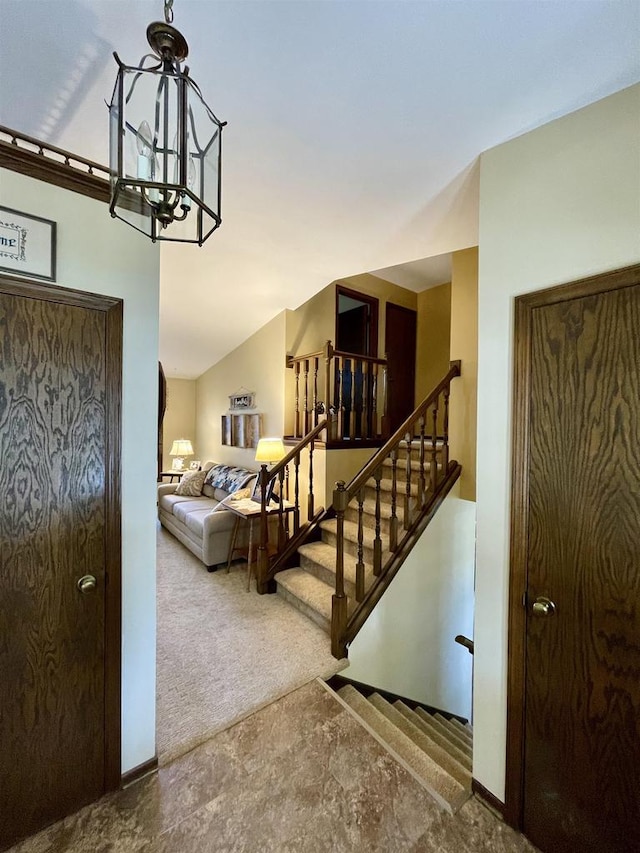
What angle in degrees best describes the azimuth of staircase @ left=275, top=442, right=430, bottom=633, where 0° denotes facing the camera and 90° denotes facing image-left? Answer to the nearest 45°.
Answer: approximately 45°

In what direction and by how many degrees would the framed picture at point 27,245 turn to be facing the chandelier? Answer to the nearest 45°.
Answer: approximately 45° to its right

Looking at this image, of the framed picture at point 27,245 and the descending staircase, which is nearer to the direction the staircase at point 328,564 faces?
the framed picture

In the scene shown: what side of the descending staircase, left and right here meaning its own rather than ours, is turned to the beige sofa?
left

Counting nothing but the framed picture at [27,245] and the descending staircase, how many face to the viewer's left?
0

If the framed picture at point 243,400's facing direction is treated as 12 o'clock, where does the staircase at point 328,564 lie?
The staircase is roughly at 10 o'clock from the framed picture.
